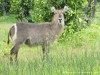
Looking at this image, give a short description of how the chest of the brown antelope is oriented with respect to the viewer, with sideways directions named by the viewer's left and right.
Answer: facing to the right of the viewer
